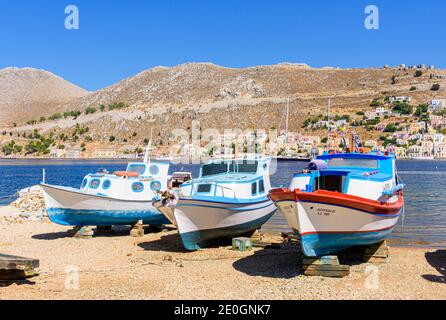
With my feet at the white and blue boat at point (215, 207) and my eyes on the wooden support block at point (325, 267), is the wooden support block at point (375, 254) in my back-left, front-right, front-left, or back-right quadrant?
front-left

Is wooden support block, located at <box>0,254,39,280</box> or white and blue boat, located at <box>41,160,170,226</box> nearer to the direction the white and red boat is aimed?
the wooden support block

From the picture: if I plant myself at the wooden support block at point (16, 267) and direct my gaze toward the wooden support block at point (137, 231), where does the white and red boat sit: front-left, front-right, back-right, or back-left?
front-right

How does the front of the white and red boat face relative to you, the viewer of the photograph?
facing the viewer and to the left of the viewer

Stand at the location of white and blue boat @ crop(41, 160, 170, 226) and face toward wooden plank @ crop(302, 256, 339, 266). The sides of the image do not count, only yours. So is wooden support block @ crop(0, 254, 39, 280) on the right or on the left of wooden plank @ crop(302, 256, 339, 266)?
right

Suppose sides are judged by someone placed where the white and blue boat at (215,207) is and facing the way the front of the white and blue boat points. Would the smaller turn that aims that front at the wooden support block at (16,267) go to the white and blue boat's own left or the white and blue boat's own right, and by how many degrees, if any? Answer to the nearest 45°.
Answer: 0° — it already faces it

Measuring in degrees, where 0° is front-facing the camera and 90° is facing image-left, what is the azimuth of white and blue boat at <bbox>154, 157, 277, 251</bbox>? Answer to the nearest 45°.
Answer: approximately 45°

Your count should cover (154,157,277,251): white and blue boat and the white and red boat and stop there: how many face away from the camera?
0

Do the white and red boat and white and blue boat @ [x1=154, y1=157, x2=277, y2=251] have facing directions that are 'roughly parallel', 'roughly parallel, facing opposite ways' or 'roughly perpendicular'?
roughly parallel

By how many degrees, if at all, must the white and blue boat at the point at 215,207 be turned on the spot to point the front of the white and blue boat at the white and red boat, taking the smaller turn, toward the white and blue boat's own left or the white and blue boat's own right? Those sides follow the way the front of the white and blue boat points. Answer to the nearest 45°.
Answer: approximately 90° to the white and blue boat's own left

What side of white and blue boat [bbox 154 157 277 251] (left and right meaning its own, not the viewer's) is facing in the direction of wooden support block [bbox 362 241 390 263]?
left

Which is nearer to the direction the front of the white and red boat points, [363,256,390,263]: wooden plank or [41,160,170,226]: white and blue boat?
the white and blue boat

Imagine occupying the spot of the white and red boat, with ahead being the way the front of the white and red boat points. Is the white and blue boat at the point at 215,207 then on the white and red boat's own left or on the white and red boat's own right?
on the white and red boat's own right

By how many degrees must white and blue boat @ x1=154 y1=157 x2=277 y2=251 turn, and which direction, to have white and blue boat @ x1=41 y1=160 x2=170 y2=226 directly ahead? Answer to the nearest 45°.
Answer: approximately 90° to its right
